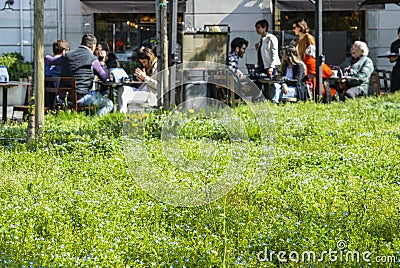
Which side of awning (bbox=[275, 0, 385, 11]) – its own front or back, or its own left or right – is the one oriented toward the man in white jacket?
front

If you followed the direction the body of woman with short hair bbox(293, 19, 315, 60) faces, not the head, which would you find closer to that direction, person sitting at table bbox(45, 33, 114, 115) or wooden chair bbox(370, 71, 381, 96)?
the person sitting at table

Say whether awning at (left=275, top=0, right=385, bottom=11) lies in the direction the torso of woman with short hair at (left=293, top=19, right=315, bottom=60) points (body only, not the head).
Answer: no

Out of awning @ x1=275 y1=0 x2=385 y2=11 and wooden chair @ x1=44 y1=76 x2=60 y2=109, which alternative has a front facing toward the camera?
the awning

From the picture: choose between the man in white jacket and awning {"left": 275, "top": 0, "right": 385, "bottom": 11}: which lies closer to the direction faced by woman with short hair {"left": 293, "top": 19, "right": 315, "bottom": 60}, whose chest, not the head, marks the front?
the man in white jacket

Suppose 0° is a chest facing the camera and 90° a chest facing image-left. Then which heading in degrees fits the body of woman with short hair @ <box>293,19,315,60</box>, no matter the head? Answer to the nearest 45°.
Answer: approximately 90°

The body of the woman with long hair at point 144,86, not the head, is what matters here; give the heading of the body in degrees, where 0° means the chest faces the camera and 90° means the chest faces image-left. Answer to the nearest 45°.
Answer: approximately 90°

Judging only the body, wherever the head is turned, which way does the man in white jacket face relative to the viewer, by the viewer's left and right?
facing to the left of the viewer

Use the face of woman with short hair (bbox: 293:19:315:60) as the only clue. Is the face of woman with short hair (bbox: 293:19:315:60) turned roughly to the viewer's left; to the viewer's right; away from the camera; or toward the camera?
to the viewer's left
